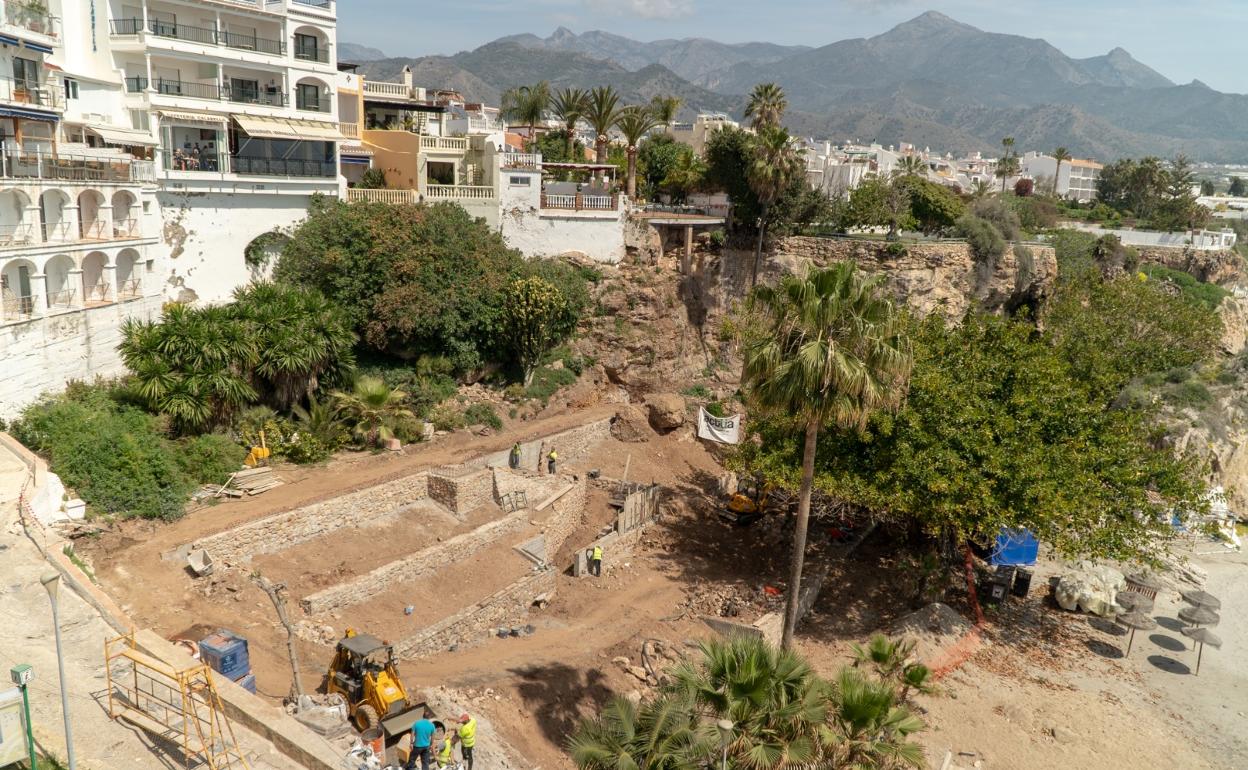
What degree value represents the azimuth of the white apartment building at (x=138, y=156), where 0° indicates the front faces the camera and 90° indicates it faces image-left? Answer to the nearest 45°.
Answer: approximately 315°

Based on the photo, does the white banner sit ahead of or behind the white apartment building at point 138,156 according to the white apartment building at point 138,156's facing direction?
ahead

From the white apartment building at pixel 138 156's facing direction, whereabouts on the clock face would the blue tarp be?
The blue tarp is roughly at 12 o'clock from the white apartment building.

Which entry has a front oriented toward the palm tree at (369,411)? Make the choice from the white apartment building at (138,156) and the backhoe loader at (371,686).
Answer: the white apartment building

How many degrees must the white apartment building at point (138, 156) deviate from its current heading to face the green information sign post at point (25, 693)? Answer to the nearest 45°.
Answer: approximately 45° to its right

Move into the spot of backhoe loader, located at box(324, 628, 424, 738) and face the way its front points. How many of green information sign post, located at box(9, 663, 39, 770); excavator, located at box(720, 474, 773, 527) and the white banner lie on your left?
2

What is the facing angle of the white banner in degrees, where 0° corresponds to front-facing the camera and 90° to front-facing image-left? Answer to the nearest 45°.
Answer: approximately 0°

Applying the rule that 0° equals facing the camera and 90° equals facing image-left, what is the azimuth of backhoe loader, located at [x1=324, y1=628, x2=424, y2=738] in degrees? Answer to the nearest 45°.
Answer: approximately 315°

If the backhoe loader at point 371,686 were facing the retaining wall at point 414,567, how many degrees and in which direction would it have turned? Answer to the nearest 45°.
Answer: approximately 135° to its left

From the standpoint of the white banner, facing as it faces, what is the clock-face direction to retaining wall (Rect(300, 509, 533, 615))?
The retaining wall is roughly at 1 o'clock from the white banner.

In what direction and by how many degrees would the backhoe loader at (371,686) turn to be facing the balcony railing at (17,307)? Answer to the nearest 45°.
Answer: approximately 180°

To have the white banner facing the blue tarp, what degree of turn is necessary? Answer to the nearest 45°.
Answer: approximately 45° to its left

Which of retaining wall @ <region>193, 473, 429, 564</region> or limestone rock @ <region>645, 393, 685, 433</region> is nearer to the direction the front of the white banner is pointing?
the retaining wall

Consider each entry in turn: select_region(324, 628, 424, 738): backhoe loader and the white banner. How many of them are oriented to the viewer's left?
0
